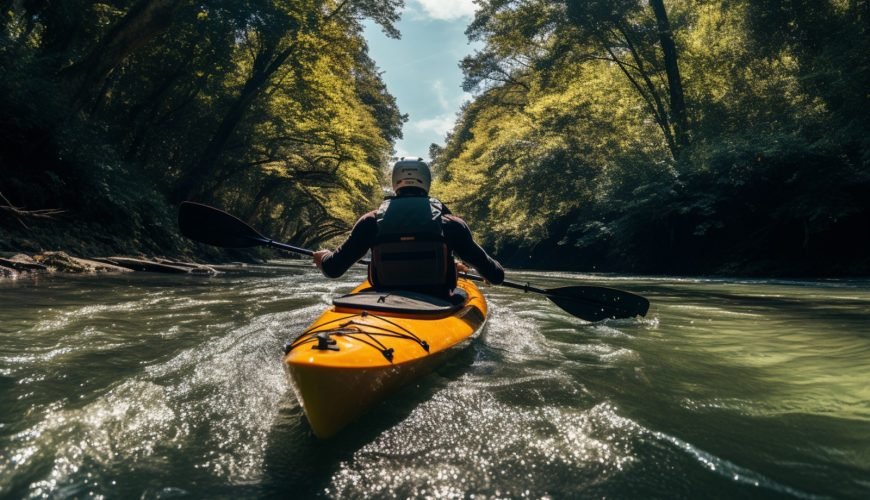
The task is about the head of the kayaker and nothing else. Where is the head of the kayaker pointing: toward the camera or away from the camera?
away from the camera

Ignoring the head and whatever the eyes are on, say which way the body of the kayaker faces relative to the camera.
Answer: away from the camera

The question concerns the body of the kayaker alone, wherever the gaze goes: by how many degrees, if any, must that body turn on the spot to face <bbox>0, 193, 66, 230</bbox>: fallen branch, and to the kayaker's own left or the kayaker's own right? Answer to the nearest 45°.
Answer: approximately 45° to the kayaker's own left
